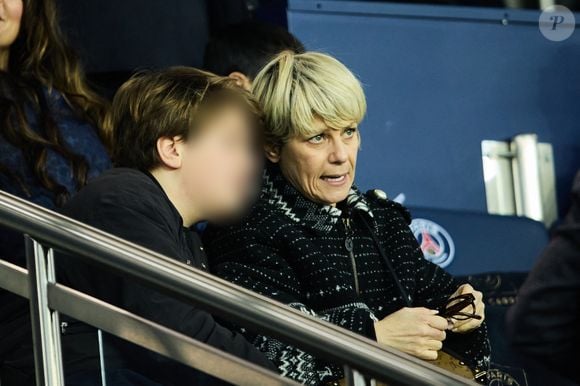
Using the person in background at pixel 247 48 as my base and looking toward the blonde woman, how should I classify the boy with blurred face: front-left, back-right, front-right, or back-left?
front-right

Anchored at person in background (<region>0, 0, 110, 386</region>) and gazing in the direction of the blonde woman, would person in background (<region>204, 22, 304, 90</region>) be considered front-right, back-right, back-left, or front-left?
front-left

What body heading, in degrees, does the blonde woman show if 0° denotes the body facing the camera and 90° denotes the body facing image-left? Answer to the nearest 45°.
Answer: approximately 315°

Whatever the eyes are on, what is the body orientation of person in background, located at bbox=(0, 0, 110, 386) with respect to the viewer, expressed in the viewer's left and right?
facing the viewer and to the left of the viewer

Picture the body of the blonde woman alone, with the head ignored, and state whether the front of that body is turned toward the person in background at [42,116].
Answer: no

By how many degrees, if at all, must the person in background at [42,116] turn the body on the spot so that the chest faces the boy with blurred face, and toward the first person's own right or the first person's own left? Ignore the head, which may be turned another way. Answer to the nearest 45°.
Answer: approximately 90° to the first person's own left

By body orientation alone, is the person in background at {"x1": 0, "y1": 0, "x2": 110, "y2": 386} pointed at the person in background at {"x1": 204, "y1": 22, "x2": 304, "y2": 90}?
no

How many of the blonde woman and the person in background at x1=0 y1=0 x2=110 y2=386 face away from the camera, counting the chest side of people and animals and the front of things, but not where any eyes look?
0

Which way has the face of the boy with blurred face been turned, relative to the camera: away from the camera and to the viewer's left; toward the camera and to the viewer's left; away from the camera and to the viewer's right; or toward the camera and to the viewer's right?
toward the camera and to the viewer's right

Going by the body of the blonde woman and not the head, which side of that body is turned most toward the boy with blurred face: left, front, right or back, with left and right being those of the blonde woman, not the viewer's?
right
